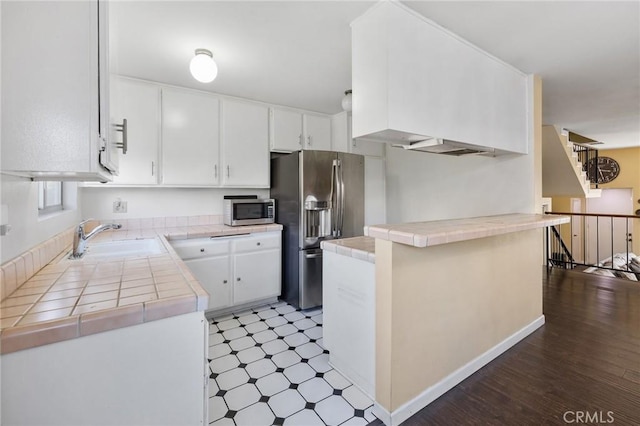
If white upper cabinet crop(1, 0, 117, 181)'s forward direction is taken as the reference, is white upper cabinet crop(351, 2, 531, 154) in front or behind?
in front

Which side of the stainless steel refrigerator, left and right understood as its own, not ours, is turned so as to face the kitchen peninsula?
front

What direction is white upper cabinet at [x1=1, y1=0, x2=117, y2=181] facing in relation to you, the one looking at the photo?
facing to the right of the viewer

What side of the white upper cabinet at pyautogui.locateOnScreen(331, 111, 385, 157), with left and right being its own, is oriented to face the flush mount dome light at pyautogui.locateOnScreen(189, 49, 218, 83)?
right

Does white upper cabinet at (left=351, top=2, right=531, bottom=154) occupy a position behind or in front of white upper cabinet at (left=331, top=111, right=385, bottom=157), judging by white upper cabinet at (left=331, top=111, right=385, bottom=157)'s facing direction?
in front

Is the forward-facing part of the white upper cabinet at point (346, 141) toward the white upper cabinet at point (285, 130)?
no

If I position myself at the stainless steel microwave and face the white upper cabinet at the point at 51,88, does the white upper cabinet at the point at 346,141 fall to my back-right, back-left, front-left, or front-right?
back-left

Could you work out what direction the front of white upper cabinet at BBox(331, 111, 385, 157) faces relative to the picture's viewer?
facing the viewer and to the right of the viewer

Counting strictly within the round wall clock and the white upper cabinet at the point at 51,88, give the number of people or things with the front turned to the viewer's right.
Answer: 1

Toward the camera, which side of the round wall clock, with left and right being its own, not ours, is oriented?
front

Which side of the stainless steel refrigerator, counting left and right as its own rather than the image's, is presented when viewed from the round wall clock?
left

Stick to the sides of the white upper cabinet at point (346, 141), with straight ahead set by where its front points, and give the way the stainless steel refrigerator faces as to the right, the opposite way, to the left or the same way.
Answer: the same way

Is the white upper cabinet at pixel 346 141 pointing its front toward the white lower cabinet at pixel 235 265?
no

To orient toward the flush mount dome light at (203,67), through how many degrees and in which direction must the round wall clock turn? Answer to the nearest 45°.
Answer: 0° — it already faces it

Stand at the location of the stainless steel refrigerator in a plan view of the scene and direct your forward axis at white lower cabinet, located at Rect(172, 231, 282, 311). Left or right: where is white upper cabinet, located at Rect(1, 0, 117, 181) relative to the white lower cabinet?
left
